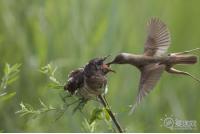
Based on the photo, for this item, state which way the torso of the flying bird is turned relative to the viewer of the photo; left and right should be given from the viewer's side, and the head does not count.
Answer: facing to the left of the viewer
